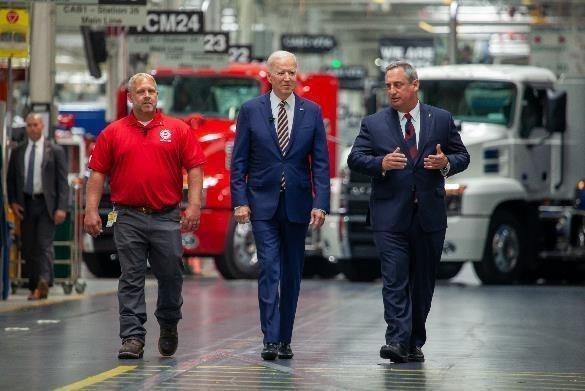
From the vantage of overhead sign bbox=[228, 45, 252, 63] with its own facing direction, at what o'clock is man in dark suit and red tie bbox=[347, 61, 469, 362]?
The man in dark suit and red tie is roughly at 12 o'clock from the overhead sign.

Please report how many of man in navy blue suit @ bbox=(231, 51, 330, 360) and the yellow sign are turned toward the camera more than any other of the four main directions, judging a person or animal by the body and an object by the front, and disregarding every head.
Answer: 2

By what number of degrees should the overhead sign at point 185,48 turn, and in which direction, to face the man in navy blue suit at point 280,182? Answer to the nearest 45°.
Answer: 0° — it already faces them

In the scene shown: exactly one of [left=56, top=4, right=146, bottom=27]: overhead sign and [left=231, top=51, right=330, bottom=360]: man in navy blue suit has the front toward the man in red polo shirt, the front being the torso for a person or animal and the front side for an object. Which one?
the overhead sign

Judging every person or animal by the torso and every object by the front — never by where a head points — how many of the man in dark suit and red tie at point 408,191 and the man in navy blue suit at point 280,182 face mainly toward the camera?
2

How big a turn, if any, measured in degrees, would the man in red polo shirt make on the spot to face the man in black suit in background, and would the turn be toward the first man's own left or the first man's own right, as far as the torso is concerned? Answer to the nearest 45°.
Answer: approximately 180°

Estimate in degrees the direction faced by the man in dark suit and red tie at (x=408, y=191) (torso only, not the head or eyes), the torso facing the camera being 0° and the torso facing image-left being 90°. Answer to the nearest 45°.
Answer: approximately 0°
